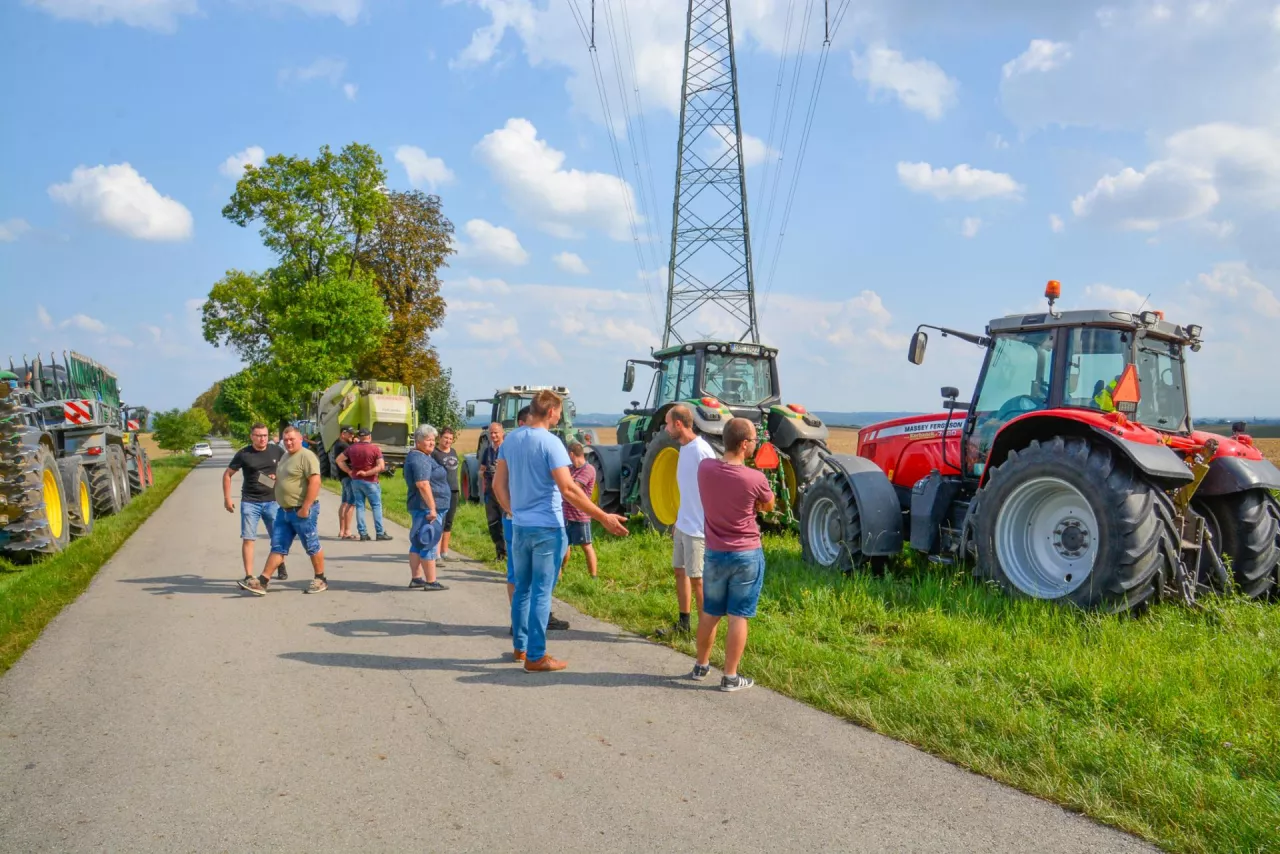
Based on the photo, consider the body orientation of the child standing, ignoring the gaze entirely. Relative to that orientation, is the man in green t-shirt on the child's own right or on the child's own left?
on the child's own right

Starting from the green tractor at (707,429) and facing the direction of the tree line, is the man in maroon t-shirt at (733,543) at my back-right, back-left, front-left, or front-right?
back-left

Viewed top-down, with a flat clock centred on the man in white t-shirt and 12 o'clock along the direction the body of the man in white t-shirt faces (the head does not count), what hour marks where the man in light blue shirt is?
The man in light blue shirt is roughly at 11 o'clock from the man in white t-shirt.

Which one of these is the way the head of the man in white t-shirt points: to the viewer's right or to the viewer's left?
to the viewer's left

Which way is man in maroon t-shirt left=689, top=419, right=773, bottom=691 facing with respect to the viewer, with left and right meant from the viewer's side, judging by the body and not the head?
facing away from the viewer and to the right of the viewer

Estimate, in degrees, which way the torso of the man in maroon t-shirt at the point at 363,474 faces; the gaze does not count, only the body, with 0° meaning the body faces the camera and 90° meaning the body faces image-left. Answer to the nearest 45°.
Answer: approximately 180°

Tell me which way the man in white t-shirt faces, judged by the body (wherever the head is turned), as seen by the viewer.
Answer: to the viewer's left

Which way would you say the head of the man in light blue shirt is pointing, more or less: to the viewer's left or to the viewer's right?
to the viewer's right

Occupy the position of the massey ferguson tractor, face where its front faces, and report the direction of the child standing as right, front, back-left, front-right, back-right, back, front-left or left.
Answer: front-left
